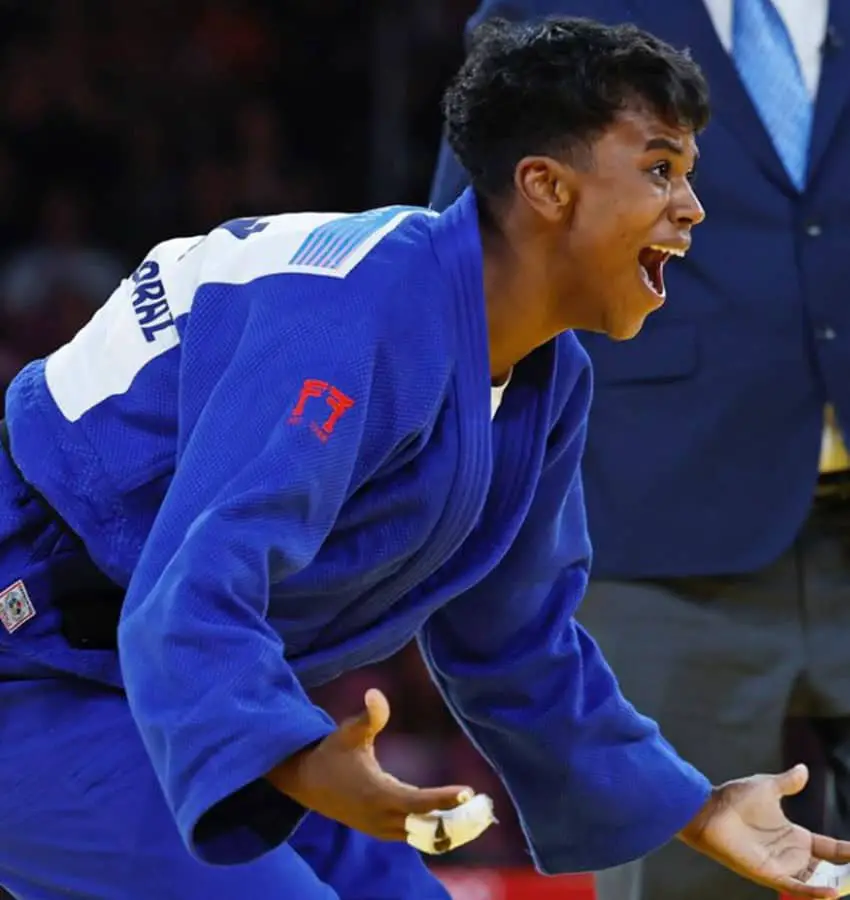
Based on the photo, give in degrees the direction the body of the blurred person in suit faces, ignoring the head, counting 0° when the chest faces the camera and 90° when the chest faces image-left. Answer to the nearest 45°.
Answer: approximately 0°
